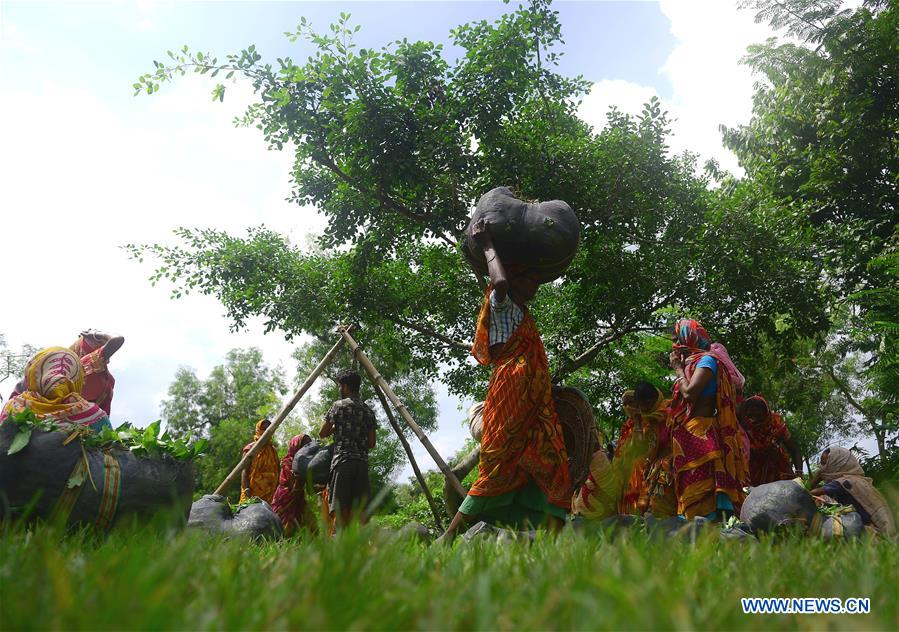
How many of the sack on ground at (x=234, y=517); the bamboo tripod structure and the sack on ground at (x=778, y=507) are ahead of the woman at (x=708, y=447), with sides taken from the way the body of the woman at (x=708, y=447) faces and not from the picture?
2

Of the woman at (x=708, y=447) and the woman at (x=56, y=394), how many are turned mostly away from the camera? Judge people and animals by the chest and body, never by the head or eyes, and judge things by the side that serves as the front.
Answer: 1

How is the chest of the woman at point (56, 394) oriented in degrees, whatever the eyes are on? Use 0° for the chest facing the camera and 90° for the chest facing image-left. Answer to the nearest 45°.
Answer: approximately 180°

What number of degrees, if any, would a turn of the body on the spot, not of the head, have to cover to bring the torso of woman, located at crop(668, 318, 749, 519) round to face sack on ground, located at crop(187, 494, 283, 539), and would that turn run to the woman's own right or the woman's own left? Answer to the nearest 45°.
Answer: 0° — they already face it

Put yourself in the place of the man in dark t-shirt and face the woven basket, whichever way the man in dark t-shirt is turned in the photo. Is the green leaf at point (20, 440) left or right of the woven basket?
right

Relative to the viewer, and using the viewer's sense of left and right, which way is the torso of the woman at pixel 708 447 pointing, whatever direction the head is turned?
facing to the left of the viewer

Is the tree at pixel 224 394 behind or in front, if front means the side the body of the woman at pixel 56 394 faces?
in front
